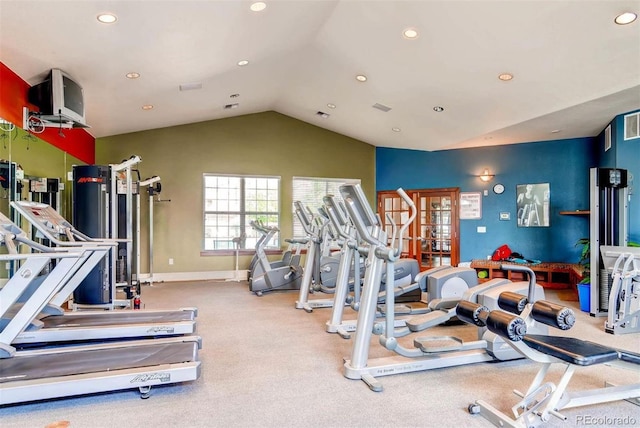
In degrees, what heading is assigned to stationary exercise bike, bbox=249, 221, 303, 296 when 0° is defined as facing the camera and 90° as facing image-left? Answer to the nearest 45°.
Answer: approximately 90°

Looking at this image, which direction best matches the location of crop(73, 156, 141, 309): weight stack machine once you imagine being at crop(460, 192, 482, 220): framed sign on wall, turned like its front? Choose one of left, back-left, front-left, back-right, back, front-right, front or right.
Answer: front-right

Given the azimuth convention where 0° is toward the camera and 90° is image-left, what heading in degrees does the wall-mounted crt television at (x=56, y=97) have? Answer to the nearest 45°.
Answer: approximately 315°

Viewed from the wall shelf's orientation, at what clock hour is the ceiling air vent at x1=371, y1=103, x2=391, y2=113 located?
The ceiling air vent is roughly at 2 o'clock from the wall shelf.

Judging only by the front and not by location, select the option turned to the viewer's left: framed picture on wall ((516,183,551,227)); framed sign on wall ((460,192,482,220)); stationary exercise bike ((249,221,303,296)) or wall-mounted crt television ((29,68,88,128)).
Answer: the stationary exercise bike

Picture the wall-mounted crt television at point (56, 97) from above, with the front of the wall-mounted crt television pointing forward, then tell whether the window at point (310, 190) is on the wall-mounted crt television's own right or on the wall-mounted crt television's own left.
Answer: on the wall-mounted crt television's own left

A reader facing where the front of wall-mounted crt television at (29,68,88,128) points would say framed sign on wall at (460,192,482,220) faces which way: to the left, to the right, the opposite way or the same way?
to the right

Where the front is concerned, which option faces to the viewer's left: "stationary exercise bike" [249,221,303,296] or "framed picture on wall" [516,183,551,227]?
the stationary exercise bike

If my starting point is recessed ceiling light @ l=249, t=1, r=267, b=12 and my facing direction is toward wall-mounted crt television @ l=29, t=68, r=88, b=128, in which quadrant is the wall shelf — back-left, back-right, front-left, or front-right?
back-right

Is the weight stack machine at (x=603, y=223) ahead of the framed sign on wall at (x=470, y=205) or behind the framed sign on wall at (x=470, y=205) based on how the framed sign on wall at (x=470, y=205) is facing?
ahead

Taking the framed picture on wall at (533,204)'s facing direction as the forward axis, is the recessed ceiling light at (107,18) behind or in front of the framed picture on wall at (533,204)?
in front

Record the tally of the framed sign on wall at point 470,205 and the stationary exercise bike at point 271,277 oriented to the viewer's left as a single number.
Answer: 1
